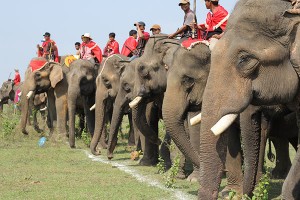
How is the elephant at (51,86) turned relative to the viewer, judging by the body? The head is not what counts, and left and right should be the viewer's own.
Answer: facing the viewer and to the left of the viewer

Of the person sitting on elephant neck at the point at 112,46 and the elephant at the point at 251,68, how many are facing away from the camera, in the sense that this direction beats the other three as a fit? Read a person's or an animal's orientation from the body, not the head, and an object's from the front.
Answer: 0

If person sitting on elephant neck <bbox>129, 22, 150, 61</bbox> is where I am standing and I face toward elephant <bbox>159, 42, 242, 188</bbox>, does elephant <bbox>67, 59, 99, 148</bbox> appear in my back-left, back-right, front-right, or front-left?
back-right

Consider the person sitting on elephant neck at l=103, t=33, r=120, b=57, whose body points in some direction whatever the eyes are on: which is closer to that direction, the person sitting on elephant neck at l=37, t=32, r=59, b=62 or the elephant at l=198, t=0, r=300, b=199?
the elephant

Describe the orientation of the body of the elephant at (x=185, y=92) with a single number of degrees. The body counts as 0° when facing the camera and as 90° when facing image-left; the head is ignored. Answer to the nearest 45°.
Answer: approximately 45°

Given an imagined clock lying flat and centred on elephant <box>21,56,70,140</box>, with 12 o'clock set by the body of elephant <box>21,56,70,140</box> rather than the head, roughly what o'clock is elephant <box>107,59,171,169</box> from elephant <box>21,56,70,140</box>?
elephant <box>107,59,171,169</box> is roughly at 10 o'clock from elephant <box>21,56,70,140</box>.

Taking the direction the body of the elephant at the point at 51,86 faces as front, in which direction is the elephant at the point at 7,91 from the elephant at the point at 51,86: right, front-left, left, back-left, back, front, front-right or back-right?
back-right
